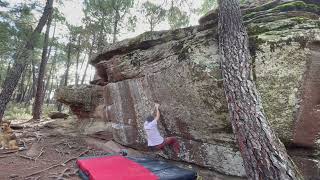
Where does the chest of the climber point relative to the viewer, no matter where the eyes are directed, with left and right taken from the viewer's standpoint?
facing away from the viewer and to the right of the viewer

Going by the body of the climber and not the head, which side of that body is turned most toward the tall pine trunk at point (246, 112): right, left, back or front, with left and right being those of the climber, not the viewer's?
right

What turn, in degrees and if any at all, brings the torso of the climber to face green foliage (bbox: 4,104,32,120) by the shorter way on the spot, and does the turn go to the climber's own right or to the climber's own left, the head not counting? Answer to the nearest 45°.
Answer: approximately 90° to the climber's own left

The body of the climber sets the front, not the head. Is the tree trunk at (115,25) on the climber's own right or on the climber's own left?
on the climber's own left

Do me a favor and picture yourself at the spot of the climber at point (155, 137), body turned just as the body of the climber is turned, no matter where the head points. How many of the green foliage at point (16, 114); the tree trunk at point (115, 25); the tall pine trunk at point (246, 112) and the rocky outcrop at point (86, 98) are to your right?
1

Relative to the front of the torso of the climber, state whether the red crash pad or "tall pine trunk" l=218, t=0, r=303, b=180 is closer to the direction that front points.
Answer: the tall pine trunk

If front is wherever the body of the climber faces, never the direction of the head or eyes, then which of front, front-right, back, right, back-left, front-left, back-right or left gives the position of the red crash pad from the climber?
back
